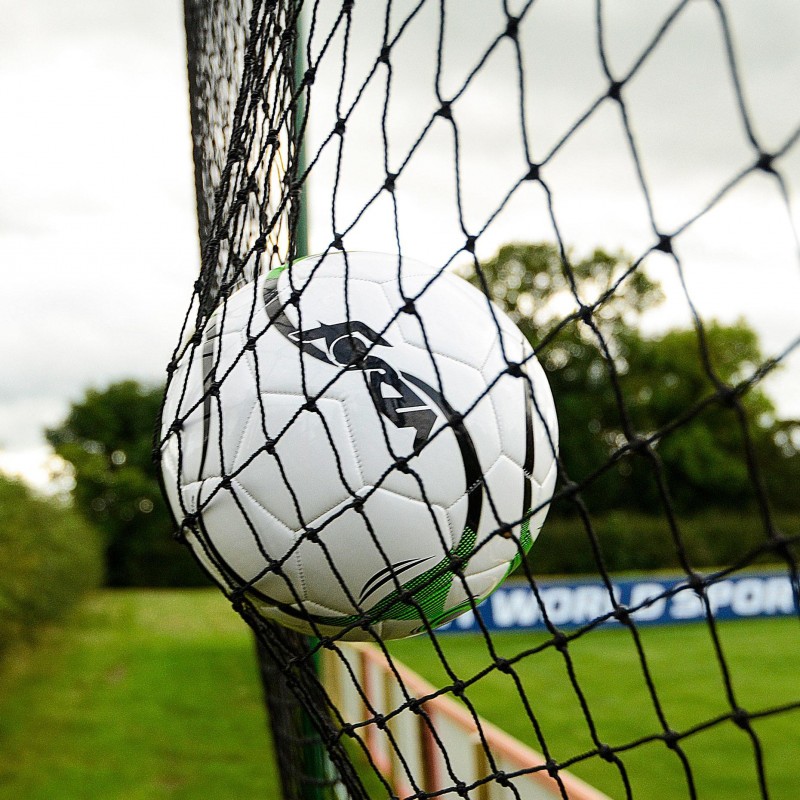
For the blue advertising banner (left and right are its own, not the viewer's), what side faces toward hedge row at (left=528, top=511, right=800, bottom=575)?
back

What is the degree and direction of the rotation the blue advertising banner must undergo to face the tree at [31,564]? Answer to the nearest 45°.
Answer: approximately 45° to its right

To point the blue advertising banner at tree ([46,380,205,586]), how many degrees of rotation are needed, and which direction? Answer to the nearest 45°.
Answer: approximately 135° to its right

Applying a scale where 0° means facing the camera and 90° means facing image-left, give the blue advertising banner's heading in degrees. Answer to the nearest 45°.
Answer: approximately 0°
